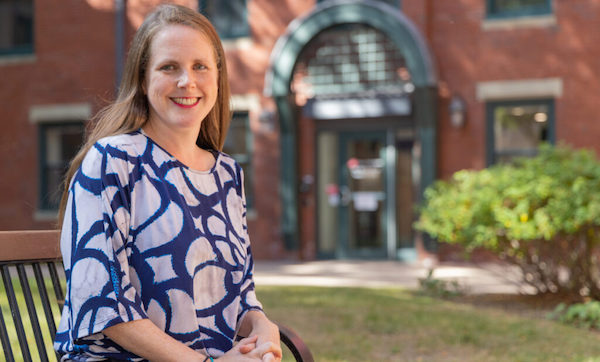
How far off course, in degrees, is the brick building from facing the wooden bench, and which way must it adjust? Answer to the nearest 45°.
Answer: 0° — it already faces it

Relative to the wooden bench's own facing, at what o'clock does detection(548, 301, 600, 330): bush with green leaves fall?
The bush with green leaves is roughly at 9 o'clock from the wooden bench.

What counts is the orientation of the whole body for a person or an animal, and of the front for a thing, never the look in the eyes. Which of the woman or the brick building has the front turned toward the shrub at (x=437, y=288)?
the brick building

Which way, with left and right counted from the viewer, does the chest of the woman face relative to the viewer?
facing the viewer and to the right of the viewer

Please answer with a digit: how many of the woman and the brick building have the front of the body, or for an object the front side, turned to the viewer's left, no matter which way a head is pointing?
0

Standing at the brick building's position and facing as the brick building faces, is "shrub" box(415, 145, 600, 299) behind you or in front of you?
in front

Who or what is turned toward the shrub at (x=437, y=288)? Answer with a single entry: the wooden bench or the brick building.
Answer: the brick building

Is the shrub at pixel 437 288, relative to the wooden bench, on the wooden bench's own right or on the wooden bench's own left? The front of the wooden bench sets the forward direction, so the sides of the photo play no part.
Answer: on the wooden bench's own left
